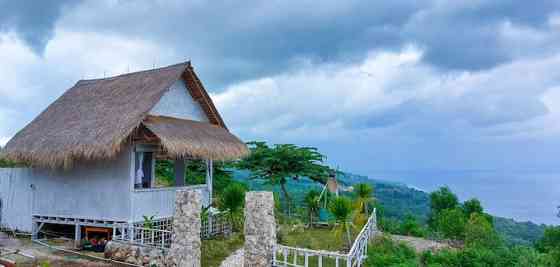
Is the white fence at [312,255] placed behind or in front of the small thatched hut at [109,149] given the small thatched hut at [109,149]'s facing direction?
in front

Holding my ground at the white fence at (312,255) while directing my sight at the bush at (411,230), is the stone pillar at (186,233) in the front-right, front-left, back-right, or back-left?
back-left

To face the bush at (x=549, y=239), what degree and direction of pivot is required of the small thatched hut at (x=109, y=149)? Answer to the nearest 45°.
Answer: approximately 45° to its left

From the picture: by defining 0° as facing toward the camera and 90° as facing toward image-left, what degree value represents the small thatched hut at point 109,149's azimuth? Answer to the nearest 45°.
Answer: approximately 315°

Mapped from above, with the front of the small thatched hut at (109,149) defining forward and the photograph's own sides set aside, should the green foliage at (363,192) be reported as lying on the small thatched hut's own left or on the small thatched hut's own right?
on the small thatched hut's own left

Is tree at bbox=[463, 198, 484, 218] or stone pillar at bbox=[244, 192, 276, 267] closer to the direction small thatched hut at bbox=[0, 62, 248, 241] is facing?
the stone pillar

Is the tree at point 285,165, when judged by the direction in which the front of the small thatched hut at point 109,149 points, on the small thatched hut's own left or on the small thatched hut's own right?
on the small thatched hut's own left

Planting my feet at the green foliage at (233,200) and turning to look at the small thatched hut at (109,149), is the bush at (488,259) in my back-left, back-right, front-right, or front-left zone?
back-left

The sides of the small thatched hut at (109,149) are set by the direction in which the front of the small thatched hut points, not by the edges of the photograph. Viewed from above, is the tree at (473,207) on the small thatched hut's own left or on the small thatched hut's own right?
on the small thatched hut's own left

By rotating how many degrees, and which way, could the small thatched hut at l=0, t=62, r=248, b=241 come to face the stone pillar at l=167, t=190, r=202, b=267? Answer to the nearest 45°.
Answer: approximately 45° to its right

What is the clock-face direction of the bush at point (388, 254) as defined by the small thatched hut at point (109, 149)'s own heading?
The bush is roughly at 11 o'clock from the small thatched hut.

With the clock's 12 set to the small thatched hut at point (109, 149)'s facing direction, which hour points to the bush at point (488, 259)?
The bush is roughly at 11 o'clock from the small thatched hut.
